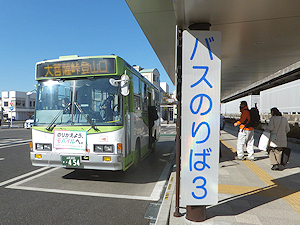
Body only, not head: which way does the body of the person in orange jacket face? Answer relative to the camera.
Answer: to the viewer's left

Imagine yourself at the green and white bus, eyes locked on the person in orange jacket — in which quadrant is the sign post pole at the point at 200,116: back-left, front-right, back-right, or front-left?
front-right

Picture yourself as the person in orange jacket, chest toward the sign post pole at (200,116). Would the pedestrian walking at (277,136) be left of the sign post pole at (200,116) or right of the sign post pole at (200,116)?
left

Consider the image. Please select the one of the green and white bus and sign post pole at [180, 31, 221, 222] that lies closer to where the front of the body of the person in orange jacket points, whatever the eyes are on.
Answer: the green and white bus

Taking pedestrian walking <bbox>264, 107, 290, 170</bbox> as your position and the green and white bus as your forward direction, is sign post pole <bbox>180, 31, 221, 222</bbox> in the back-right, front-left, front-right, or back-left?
front-left

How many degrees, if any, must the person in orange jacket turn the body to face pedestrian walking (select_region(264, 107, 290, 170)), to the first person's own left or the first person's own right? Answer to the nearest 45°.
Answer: approximately 135° to the first person's own left

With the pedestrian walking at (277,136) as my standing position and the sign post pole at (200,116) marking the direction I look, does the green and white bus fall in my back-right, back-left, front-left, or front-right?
front-right

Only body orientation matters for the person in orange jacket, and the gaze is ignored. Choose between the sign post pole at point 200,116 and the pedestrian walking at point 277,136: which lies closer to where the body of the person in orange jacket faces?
the sign post pole

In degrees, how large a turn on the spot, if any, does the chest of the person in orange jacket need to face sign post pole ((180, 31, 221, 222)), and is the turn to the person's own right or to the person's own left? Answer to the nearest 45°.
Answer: approximately 90° to the person's own left

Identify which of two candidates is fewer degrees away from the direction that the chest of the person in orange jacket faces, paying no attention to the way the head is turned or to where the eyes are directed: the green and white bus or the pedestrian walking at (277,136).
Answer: the green and white bus
